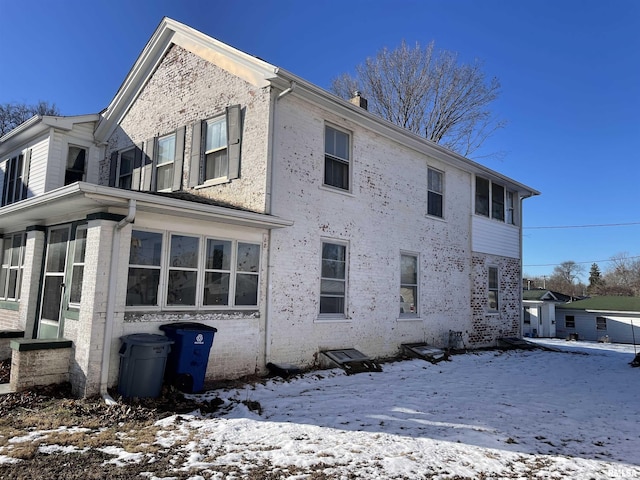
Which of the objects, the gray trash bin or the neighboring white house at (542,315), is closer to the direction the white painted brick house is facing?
the gray trash bin

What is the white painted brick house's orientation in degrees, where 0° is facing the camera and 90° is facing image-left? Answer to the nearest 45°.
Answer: approximately 45°

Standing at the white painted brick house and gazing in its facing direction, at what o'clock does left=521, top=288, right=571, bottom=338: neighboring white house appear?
The neighboring white house is roughly at 6 o'clock from the white painted brick house.

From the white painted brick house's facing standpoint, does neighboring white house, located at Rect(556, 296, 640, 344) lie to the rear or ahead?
to the rear

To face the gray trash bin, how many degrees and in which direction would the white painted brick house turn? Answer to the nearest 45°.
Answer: approximately 45° to its left
